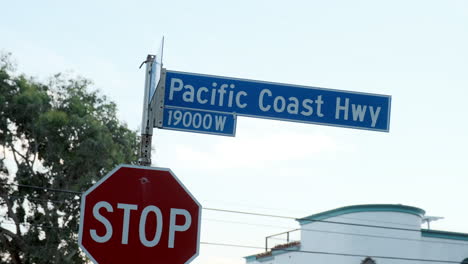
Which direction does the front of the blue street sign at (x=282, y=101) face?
toward the camera

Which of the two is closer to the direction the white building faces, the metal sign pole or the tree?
the metal sign pole

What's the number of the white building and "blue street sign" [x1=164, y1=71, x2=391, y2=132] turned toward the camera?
2

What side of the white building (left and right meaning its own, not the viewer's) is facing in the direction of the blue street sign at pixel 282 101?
front

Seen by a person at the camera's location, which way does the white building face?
facing the viewer

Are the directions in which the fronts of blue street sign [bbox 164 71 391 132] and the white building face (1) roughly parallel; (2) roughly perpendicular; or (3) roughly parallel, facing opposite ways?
roughly parallel

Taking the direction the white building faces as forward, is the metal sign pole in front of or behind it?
in front

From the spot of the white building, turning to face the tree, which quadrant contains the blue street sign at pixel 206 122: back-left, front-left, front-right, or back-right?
front-left

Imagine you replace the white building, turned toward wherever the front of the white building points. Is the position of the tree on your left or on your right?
on your right

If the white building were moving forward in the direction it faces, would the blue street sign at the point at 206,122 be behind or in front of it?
in front

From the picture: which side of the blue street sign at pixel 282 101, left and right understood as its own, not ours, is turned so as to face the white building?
back
